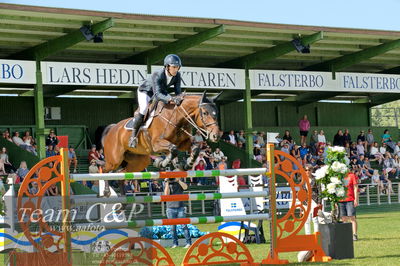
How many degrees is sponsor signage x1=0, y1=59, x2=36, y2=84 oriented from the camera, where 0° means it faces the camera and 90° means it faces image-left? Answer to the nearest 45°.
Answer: approximately 0°

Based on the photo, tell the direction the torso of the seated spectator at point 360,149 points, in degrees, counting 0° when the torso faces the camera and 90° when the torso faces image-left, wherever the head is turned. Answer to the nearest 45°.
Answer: approximately 0°
